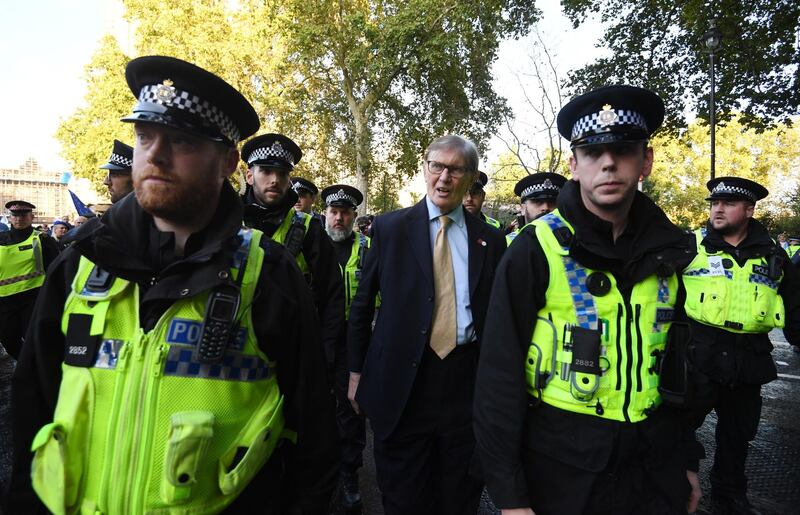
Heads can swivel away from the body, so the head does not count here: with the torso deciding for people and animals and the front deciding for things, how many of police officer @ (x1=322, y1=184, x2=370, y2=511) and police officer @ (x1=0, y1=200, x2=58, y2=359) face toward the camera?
2

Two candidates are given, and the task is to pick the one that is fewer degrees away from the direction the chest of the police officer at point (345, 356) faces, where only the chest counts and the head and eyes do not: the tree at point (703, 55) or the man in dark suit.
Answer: the man in dark suit

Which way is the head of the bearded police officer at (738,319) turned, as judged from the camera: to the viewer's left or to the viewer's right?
to the viewer's left

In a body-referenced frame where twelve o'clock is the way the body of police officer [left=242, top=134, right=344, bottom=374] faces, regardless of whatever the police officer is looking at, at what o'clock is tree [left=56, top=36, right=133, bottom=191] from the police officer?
The tree is roughly at 5 o'clock from the police officer.

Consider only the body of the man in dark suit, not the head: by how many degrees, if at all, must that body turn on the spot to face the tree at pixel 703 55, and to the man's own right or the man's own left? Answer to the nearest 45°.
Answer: approximately 135° to the man's own left

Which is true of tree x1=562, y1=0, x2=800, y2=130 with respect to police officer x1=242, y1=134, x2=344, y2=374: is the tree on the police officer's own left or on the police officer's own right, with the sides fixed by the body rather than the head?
on the police officer's own left

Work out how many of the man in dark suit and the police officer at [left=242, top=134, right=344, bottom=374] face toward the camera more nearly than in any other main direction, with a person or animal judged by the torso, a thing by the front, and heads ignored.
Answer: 2

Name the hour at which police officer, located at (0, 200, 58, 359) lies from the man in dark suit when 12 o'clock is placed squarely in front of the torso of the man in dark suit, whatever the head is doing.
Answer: The police officer is roughly at 4 o'clock from the man in dark suit.
